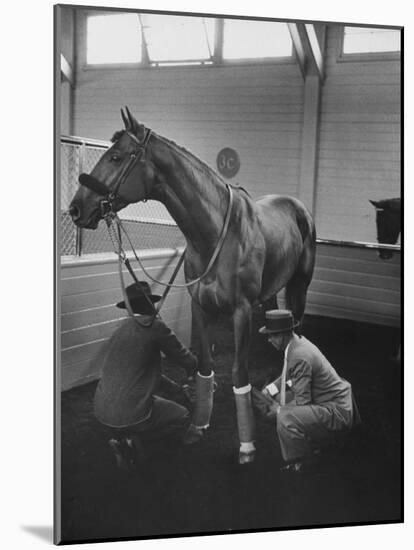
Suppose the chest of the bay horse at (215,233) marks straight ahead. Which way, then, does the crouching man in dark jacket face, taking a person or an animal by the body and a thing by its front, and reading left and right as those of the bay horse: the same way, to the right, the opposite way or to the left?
the opposite way

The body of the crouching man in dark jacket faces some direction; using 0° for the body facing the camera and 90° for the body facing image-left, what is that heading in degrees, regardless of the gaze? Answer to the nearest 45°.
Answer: approximately 225°
